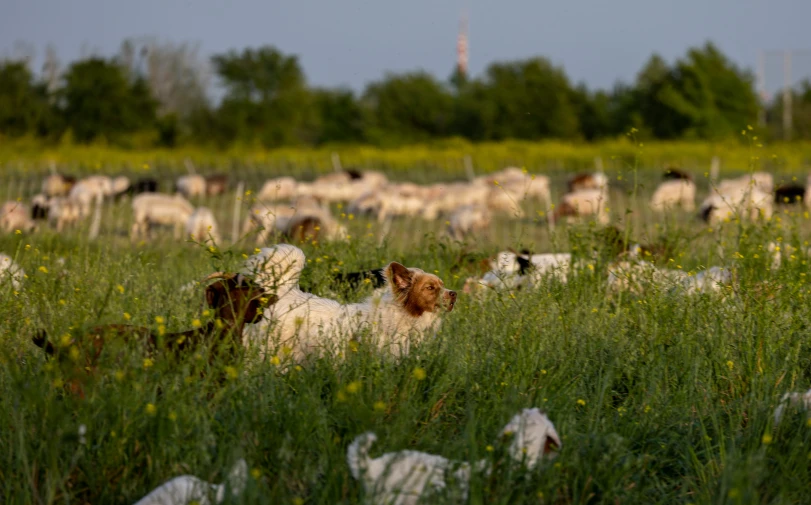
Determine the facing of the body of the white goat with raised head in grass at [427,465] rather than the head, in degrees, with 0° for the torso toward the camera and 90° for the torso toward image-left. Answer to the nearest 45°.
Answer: approximately 270°

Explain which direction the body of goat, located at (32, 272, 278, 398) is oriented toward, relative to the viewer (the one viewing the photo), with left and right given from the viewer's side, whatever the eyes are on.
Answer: facing to the right of the viewer

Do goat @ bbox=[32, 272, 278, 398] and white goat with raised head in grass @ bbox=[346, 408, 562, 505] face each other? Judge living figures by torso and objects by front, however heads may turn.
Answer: no

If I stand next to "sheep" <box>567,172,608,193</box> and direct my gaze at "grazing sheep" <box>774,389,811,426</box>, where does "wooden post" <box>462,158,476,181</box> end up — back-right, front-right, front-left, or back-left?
back-right

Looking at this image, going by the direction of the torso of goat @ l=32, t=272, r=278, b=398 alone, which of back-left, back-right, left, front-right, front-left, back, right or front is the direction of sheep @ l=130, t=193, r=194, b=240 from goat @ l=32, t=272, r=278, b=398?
left

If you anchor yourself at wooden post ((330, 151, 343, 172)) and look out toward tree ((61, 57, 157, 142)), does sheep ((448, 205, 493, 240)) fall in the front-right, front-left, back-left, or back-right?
back-left
